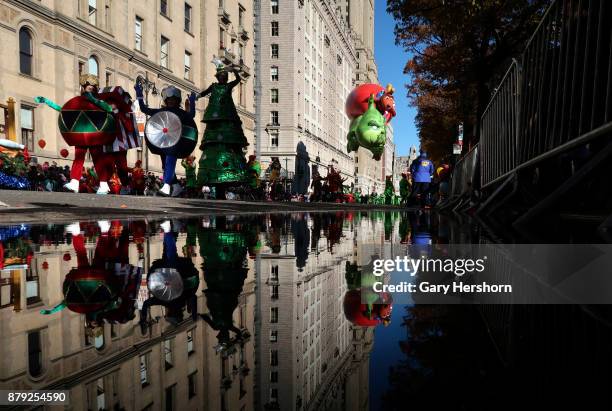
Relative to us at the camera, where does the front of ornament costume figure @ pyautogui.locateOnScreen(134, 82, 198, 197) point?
facing the viewer

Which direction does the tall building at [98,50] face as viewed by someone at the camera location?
facing the viewer and to the right of the viewer

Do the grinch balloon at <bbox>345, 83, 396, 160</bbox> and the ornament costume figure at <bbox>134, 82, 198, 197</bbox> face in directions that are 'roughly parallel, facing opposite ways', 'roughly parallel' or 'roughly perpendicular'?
roughly parallel

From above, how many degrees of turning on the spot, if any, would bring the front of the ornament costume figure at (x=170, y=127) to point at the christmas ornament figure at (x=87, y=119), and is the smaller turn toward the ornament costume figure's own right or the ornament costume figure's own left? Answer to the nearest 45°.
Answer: approximately 45° to the ornament costume figure's own right

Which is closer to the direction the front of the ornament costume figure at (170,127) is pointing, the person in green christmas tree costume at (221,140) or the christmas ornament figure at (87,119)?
the christmas ornament figure

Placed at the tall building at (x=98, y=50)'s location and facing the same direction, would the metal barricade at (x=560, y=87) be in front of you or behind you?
in front

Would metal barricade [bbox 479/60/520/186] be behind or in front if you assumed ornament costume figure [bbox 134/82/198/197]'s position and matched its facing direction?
in front

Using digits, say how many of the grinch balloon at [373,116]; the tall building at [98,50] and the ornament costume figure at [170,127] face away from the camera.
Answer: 0

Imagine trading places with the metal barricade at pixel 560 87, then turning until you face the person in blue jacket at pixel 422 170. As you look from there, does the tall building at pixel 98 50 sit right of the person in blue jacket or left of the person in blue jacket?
left

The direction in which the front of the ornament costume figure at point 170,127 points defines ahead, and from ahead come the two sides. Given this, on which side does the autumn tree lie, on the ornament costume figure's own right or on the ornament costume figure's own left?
on the ornament costume figure's own left
